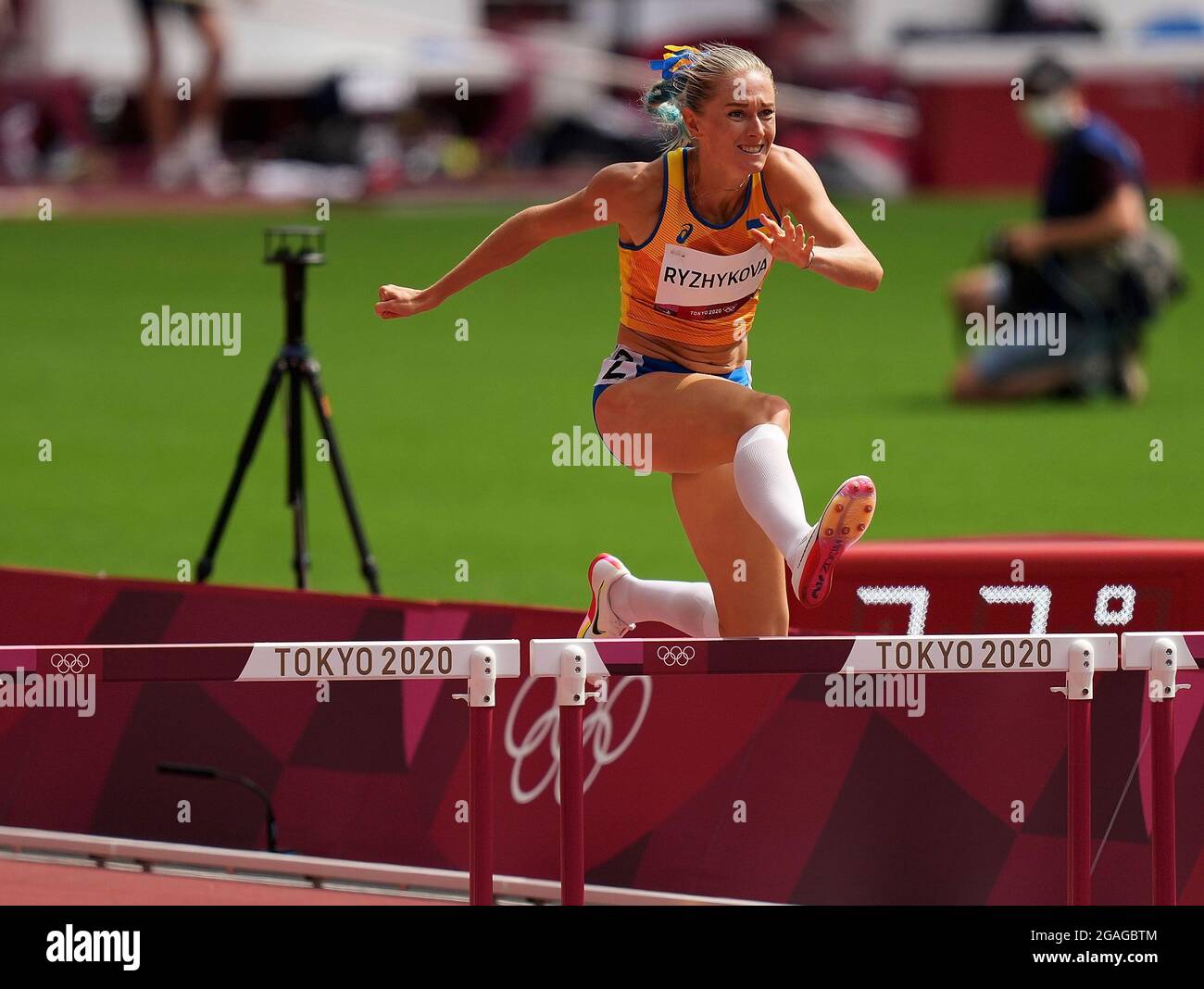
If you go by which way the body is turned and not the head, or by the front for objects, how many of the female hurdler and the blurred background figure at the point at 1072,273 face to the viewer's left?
1

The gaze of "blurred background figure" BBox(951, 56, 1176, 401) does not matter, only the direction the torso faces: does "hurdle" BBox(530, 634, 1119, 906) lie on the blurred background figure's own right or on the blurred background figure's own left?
on the blurred background figure's own left

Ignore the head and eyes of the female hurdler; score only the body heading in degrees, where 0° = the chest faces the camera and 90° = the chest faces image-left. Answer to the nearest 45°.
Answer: approximately 315°

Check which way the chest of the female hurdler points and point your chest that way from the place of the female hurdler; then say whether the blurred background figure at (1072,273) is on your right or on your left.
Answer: on your left

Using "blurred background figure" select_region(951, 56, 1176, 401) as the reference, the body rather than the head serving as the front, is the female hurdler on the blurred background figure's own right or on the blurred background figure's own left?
on the blurred background figure's own left

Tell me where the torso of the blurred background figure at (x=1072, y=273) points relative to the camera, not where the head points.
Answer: to the viewer's left

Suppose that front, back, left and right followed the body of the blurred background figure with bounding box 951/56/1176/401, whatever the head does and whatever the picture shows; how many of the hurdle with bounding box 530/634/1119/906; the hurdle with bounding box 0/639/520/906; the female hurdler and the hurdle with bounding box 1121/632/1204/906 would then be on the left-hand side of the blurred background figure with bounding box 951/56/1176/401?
4

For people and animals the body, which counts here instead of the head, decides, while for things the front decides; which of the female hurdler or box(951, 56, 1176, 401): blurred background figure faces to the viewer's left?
the blurred background figure

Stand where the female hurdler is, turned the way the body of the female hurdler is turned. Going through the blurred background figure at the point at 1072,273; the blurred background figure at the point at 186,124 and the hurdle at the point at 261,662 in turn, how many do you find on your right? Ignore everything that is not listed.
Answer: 1

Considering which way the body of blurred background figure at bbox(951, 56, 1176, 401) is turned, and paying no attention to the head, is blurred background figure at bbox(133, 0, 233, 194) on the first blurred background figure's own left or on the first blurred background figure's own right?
on the first blurred background figure's own right

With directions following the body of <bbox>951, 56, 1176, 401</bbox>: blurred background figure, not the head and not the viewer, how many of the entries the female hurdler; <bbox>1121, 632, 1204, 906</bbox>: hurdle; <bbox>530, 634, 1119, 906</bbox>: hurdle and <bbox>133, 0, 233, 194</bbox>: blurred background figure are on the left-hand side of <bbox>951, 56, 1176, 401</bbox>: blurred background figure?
3
